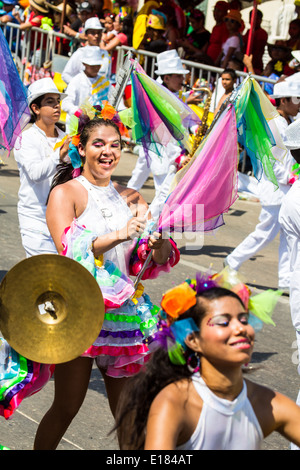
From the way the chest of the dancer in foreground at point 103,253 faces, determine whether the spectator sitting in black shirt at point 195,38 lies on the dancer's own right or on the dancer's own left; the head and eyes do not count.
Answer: on the dancer's own left

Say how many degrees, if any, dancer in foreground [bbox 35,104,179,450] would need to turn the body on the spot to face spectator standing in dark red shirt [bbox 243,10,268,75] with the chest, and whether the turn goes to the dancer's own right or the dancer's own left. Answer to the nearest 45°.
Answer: approximately 135° to the dancer's own left

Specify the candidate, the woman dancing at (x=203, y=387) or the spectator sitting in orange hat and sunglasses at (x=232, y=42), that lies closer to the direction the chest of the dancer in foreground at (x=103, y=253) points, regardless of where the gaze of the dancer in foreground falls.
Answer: the woman dancing

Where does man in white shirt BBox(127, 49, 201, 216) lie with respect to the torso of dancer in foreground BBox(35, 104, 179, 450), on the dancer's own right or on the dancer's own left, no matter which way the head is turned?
on the dancer's own left

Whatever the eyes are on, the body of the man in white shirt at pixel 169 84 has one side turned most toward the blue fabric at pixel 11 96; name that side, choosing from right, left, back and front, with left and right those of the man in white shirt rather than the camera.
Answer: right

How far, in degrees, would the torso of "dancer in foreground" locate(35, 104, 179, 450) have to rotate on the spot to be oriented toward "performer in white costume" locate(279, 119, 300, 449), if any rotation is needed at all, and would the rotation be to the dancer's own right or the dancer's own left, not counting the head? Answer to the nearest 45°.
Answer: approximately 45° to the dancer's own left

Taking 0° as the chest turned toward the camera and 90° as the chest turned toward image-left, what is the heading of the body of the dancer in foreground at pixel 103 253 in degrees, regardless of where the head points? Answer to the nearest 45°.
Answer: approximately 315°
